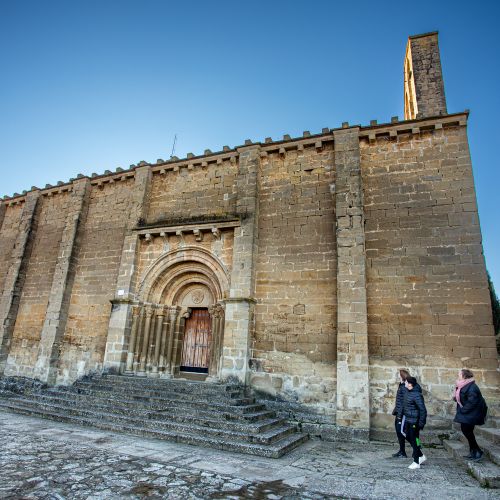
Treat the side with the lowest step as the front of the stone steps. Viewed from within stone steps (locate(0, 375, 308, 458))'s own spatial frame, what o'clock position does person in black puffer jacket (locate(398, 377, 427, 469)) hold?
The person in black puffer jacket is roughly at 9 o'clock from the stone steps.

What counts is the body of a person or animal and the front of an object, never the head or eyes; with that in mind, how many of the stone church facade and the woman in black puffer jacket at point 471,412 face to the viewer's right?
0

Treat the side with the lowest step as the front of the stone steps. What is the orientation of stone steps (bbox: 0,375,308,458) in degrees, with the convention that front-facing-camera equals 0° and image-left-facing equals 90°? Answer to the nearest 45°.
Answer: approximately 45°

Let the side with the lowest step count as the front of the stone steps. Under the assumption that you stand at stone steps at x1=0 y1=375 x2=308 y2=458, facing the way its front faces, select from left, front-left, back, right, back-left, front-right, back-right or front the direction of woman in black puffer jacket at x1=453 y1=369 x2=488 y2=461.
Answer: left

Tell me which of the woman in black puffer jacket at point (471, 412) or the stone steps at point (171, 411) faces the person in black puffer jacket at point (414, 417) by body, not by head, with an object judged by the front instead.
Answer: the woman in black puffer jacket at point (471, 412)

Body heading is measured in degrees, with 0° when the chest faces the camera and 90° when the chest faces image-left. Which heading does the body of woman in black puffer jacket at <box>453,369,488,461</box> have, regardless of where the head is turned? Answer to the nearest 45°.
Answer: approximately 90°

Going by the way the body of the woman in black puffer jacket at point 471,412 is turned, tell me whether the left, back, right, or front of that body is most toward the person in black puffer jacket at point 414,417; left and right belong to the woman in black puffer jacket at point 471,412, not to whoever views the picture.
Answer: front

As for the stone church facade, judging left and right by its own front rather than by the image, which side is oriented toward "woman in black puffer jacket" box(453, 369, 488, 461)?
left

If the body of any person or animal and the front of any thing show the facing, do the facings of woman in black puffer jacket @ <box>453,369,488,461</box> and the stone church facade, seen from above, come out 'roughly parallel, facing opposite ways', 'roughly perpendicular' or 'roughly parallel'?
roughly perpendicular

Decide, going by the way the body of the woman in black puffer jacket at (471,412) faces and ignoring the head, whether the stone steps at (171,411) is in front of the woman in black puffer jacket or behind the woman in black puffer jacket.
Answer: in front
